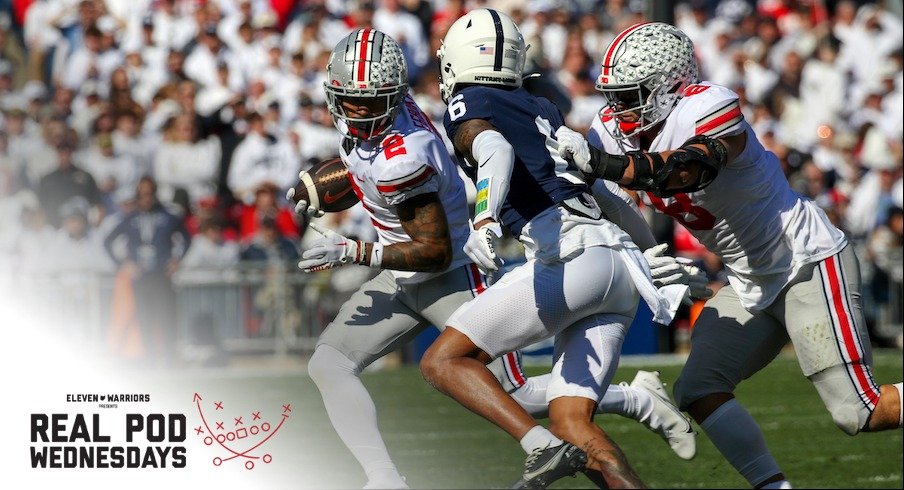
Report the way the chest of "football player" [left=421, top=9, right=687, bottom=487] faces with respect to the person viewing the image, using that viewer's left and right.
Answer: facing away from the viewer and to the left of the viewer

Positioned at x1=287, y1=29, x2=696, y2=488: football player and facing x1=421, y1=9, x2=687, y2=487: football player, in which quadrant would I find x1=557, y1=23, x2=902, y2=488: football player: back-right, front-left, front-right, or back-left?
front-left

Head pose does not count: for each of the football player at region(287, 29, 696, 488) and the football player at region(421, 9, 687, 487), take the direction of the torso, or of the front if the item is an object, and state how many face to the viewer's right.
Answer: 0

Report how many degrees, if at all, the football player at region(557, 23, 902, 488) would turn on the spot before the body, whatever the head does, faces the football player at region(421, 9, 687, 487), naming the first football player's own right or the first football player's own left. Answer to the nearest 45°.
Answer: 0° — they already face them

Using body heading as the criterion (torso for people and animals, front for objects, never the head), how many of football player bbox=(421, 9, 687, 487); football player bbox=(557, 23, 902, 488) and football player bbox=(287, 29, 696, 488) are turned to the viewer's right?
0

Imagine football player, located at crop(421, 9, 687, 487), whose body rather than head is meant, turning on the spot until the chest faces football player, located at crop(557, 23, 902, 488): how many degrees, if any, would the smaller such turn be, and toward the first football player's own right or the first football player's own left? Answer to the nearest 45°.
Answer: approximately 90° to the first football player's own right

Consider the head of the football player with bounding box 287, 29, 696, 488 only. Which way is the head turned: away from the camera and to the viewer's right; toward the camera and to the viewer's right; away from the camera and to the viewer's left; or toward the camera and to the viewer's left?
toward the camera and to the viewer's left

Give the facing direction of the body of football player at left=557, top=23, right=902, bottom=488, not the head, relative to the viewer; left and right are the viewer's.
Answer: facing the viewer and to the left of the viewer

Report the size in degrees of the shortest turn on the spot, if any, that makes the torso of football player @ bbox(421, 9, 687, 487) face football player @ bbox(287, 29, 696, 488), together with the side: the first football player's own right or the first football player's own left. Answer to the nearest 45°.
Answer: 0° — they already face them

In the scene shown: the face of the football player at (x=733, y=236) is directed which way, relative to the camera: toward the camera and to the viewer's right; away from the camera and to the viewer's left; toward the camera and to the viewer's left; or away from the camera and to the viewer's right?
toward the camera and to the viewer's left

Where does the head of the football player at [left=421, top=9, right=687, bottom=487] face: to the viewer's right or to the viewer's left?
to the viewer's left

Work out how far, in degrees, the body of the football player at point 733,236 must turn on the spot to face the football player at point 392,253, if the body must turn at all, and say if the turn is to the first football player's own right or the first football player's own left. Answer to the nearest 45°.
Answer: approximately 45° to the first football player's own right

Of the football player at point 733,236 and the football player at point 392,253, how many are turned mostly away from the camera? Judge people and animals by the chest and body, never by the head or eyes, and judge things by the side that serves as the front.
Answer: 0
